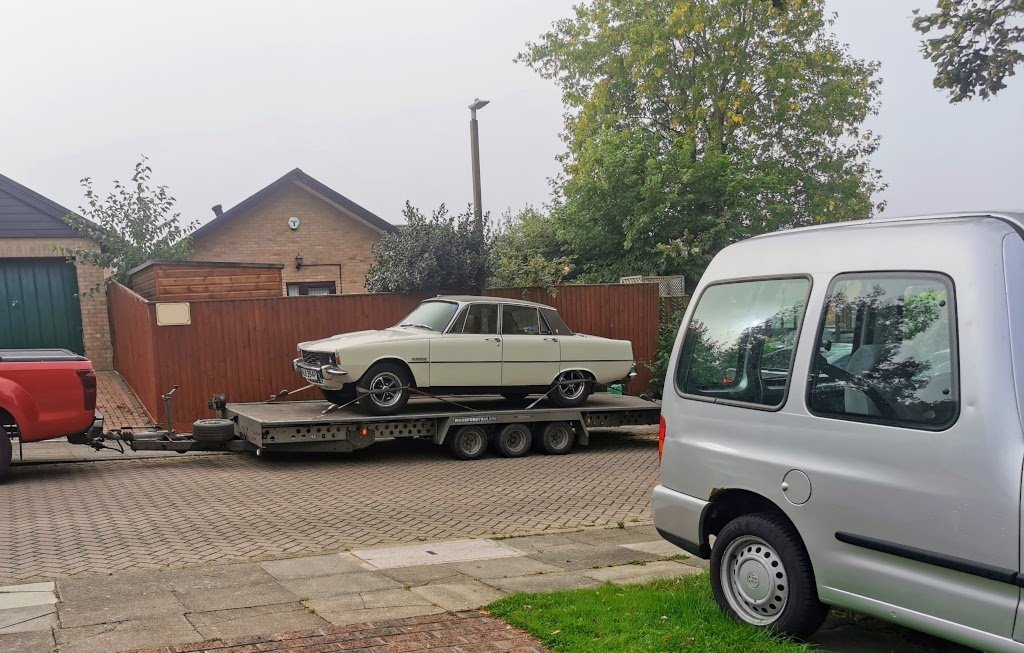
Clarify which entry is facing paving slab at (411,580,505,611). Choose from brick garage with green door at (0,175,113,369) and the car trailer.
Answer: the brick garage with green door

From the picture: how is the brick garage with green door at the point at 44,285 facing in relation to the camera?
toward the camera

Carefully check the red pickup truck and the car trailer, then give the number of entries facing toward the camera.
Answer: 0

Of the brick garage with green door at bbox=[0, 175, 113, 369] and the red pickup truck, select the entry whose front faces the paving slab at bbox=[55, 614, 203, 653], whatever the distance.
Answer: the brick garage with green door

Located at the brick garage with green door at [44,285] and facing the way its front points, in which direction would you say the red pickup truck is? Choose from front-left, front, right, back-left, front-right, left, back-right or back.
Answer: front

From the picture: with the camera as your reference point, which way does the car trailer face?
facing to the left of the viewer

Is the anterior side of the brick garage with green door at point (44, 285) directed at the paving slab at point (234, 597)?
yes

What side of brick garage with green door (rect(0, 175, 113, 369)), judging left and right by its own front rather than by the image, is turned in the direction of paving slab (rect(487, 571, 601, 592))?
front

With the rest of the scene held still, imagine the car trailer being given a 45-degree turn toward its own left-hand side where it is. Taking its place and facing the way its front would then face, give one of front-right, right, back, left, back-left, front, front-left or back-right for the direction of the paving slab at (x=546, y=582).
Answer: front-left

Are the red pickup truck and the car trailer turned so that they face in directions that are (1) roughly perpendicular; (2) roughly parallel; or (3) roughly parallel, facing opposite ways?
roughly parallel

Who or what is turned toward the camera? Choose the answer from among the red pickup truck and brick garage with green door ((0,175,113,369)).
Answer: the brick garage with green door

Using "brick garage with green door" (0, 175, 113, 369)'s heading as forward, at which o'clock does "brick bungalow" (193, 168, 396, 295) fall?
"brick bungalow" (193, 168, 396, 295) is roughly at 8 o'clock from "brick garage with green door" (0, 175, 113, 369).

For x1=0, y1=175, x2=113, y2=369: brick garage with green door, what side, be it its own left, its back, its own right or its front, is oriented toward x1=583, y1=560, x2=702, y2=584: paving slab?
front

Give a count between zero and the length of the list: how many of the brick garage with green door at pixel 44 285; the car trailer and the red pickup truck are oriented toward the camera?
1

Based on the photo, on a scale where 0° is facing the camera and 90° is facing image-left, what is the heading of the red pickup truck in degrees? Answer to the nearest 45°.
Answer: approximately 90°

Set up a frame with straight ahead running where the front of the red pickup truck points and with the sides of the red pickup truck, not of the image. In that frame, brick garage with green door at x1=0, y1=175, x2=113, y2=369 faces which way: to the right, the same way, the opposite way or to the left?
to the left

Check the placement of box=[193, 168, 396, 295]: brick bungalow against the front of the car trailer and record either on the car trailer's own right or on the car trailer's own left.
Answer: on the car trailer's own right

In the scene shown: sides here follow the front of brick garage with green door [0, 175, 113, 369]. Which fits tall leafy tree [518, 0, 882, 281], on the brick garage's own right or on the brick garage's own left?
on the brick garage's own left

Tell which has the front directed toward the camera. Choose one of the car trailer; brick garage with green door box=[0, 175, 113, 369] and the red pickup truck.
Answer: the brick garage with green door

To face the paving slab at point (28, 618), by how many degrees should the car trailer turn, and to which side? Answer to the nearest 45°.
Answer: approximately 90° to its left

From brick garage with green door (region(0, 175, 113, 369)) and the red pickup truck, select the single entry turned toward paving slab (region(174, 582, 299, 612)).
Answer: the brick garage with green door
